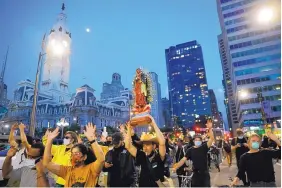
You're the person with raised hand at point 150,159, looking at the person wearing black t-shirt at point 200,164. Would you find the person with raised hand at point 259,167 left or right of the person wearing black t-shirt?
right

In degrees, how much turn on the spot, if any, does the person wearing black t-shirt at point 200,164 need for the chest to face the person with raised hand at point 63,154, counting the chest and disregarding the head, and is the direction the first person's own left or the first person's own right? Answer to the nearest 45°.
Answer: approximately 90° to the first person's own right

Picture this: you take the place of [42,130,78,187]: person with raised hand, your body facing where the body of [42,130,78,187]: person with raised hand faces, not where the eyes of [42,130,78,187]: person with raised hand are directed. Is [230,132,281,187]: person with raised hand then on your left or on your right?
on your left

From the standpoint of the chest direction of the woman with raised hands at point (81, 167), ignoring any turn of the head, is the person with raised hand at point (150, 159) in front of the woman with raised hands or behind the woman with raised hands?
behind

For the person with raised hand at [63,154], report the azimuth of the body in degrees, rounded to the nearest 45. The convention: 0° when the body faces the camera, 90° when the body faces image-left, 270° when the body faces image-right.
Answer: approximately 45°

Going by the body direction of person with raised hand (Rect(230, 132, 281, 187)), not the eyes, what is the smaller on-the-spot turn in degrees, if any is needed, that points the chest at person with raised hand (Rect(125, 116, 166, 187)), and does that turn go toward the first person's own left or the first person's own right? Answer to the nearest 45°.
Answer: approximately 90° to the first person's own right

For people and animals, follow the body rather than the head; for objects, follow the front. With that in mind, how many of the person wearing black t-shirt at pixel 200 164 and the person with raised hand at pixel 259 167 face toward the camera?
2
